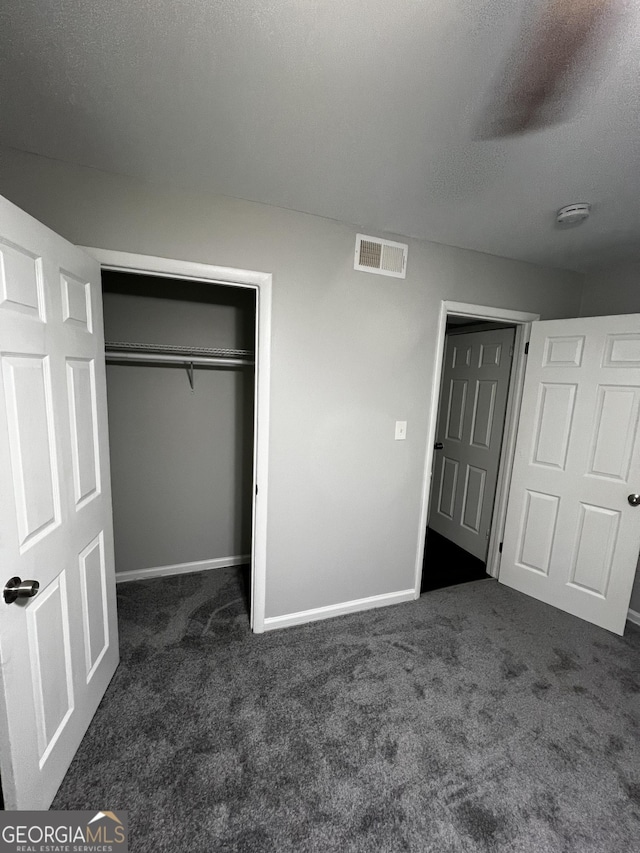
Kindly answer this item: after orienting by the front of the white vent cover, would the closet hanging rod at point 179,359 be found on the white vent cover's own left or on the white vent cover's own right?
on the white vent cover's own right

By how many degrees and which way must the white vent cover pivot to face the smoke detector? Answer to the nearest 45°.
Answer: approximately 90° to its left

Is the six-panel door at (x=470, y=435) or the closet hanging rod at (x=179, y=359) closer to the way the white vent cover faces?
the closet hanging rod

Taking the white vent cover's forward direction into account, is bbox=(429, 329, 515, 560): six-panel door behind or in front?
behind

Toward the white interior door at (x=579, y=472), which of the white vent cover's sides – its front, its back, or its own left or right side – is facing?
left

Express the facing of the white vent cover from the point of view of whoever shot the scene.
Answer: facing the viewer

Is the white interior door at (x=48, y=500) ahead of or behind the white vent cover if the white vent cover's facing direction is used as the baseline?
ahead

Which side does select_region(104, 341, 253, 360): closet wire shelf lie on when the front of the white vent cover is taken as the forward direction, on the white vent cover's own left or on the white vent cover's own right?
on the white vent cover's own right

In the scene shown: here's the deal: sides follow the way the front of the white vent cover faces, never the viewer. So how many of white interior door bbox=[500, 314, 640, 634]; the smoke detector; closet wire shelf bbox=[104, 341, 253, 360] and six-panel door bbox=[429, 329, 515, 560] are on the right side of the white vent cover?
1

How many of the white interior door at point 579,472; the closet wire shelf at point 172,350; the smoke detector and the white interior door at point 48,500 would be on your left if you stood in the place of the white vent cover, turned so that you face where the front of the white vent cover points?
2

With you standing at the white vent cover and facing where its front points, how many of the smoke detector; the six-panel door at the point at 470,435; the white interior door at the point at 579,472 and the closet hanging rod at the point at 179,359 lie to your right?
1

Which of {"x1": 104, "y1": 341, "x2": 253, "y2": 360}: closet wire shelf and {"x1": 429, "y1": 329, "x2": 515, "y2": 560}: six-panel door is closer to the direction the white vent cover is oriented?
the closet wire shelf
